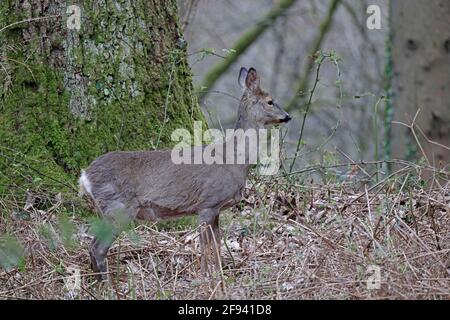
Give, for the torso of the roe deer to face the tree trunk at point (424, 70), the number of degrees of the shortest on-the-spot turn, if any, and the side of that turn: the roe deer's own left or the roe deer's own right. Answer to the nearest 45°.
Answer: approximately 45° to the roe deer's own left

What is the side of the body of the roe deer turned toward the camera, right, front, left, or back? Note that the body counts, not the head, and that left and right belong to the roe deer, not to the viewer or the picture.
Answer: right

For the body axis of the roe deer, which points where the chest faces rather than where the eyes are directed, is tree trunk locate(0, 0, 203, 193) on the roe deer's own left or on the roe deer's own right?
on the roe deer's own left
